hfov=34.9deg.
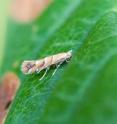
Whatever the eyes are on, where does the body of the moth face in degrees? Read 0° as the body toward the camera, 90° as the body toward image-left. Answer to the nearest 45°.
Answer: approximately 270°
